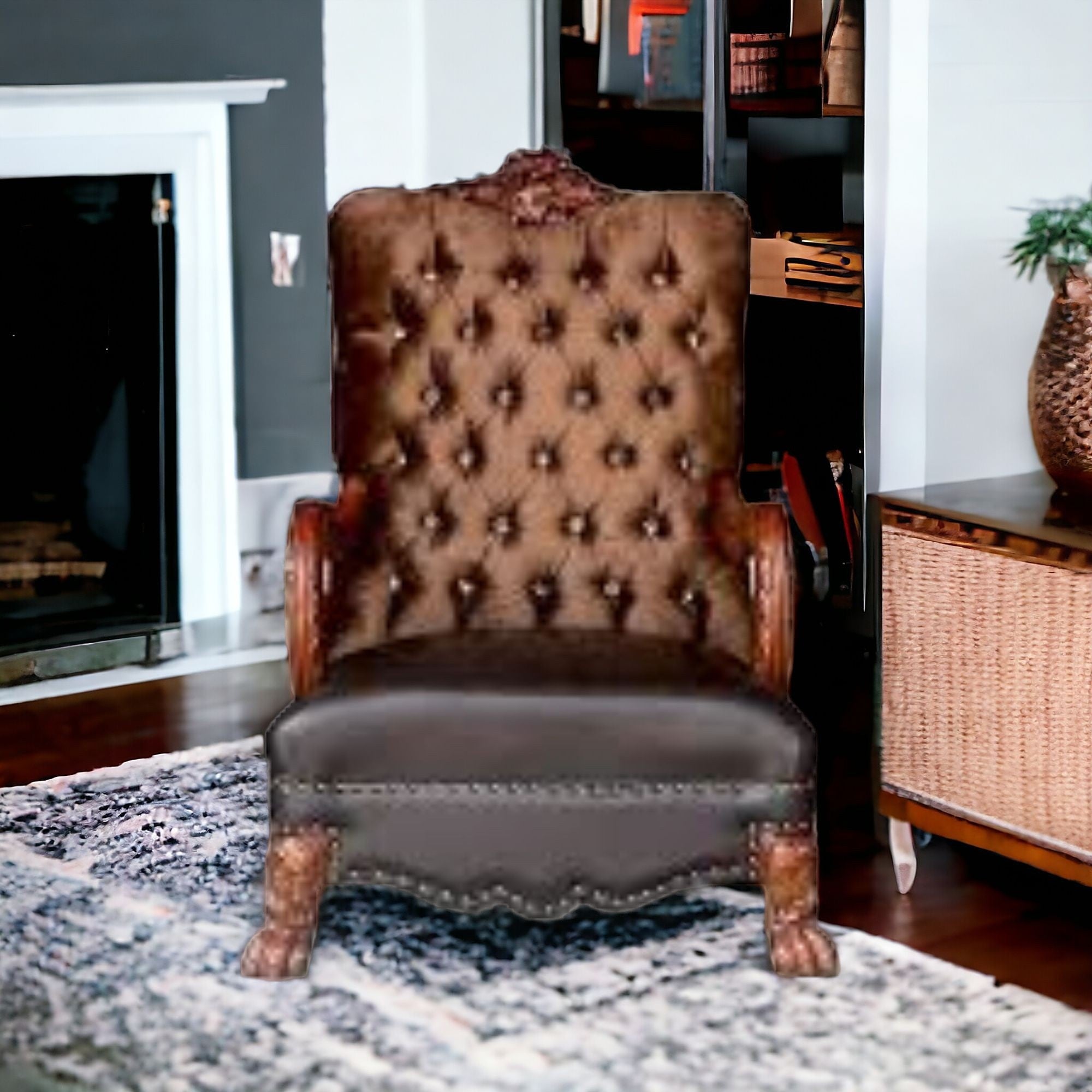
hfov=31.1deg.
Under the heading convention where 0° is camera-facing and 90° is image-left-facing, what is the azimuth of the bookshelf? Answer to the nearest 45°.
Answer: approximately 0°

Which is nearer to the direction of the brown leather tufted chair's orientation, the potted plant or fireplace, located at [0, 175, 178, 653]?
the potted plant

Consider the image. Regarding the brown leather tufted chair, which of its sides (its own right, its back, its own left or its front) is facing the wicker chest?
left

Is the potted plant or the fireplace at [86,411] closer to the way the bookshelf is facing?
the potted plant

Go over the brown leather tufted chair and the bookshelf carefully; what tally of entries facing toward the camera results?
2

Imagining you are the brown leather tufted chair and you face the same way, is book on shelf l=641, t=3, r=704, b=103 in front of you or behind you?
behind

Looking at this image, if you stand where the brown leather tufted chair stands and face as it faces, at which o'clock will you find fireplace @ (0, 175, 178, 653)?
The fireplace is roughly at 5 o'clock from the brown leather tufted chair.

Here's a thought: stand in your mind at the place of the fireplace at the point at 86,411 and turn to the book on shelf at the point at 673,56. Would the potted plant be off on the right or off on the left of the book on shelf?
right

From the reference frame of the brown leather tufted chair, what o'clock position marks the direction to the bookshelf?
The bookshelf is roughly at 7 o'clock from the brown leather tufted chair.
